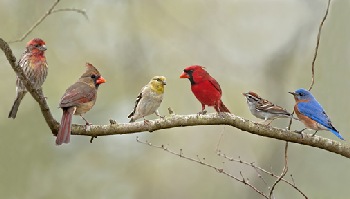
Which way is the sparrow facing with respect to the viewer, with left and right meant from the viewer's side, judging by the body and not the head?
facing to the left of the viewer

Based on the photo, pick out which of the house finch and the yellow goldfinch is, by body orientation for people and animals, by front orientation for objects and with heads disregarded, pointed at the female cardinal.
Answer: the house finch

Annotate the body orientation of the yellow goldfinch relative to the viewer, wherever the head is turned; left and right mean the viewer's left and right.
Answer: facing the viewer and to the right of the viewer

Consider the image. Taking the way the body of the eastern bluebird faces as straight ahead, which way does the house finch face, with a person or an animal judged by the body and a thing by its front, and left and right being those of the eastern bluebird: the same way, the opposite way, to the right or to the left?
the opposite way

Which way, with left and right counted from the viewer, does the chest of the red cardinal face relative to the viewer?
facing the viewer and to the left of the viewer

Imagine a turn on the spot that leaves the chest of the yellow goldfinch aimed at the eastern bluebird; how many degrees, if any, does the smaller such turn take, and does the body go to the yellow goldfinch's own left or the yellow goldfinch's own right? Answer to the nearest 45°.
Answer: approximately 45° to the yellow goldfinch's own left

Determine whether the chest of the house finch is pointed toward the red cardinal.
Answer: yes

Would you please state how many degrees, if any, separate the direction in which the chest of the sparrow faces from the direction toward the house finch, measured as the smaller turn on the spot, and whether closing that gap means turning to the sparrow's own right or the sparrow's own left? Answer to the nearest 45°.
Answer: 0° — it already faces it

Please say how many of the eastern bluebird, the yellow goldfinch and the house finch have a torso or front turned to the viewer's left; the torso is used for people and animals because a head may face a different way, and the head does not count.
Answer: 1

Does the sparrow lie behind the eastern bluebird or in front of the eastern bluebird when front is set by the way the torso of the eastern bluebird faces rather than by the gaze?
in front

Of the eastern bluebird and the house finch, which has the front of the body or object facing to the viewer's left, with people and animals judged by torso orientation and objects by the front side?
the eastern bluebird

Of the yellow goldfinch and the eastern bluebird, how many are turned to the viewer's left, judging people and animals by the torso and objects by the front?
1

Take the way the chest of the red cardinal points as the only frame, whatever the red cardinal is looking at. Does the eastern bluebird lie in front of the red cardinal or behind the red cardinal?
behind

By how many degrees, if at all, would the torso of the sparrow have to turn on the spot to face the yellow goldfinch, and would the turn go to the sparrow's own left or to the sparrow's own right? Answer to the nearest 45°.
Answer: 0° — it already faces it

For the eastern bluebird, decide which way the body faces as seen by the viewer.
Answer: to the viewer's left

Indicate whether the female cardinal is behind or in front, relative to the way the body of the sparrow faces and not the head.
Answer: in front
